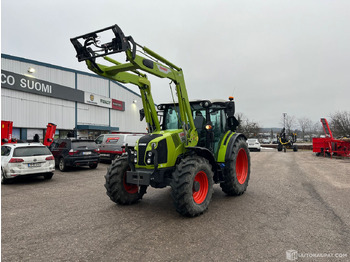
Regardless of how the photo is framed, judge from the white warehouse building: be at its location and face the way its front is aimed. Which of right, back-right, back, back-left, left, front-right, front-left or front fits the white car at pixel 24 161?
front-right

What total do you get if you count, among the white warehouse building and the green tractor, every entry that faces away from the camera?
0

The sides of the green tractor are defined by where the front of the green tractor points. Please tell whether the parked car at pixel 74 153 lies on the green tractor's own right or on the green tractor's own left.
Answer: on the green tractor's own right

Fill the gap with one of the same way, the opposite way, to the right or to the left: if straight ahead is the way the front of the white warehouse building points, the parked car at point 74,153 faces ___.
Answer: the opposite way

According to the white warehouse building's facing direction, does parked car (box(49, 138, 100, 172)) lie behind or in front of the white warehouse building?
in front

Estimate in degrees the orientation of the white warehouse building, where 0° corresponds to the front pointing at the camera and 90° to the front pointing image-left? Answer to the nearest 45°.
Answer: approximately 315°

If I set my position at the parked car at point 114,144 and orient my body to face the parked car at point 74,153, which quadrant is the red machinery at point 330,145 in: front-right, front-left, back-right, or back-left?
back-left

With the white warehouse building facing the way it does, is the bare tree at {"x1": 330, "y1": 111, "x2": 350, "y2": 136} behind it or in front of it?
in front

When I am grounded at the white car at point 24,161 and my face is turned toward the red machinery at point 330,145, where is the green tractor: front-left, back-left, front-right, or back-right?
front-right

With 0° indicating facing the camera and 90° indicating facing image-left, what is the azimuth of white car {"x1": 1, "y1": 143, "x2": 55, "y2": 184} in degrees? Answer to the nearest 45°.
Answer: approximately 135°

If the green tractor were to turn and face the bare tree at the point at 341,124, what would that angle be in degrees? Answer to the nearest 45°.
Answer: approximately 180°

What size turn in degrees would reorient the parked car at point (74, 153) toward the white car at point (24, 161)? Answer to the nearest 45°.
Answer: approximately 90° to its left

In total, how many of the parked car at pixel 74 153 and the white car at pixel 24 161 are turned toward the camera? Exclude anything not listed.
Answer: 0

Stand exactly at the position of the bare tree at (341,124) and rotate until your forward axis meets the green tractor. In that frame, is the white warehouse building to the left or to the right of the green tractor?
right
